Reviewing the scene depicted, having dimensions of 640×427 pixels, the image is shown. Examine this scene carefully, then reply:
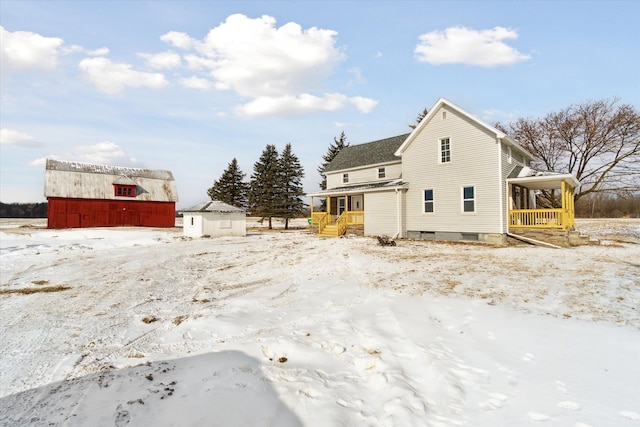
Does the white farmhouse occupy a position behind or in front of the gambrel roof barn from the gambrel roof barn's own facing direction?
in front

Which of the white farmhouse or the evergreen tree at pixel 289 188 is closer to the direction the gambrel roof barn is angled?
the white farmhouse

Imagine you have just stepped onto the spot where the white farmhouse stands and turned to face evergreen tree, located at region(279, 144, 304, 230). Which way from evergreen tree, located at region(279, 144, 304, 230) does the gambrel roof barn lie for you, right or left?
left

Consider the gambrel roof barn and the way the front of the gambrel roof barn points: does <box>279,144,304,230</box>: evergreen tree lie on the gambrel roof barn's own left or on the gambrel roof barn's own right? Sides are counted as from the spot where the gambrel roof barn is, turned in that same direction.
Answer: on the gambrel roof barn's own left

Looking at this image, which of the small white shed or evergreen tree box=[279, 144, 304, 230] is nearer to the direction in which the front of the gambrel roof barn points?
the small white shed

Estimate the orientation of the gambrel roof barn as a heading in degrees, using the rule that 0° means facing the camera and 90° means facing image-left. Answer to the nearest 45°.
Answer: approximately 0°

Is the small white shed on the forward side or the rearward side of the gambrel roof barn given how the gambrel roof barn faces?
on the forward side
